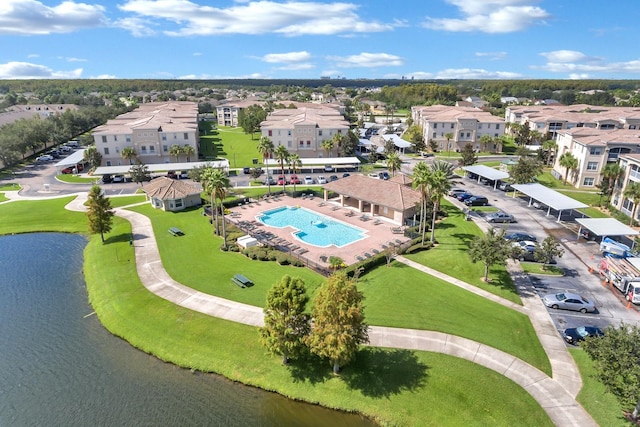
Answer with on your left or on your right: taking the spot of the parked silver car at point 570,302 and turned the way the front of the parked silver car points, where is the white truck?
on your right

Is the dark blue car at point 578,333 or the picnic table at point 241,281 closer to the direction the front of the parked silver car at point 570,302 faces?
the picnic table

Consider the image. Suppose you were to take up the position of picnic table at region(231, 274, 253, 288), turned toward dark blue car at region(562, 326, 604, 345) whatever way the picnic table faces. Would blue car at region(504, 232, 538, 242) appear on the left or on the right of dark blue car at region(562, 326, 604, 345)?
left

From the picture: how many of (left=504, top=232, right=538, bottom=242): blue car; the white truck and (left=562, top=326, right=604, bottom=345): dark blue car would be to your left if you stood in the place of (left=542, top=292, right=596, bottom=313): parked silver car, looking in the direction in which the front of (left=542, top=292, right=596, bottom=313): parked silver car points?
1

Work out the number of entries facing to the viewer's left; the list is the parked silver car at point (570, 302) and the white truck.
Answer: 1

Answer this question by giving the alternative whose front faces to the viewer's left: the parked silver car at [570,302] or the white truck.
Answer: the parked silver car

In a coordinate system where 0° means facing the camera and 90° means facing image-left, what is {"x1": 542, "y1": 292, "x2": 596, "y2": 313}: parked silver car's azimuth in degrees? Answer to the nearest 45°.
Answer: approximately 90°

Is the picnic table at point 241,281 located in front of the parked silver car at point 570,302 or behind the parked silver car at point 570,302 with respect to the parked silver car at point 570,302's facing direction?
in front

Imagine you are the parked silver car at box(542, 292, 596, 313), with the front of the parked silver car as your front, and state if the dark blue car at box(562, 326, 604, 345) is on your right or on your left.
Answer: on your left
